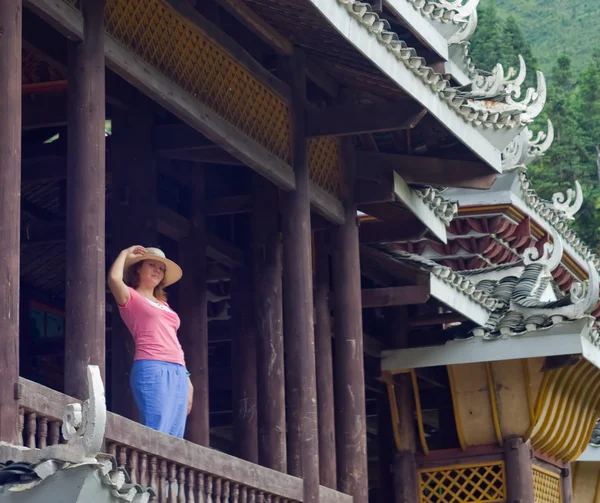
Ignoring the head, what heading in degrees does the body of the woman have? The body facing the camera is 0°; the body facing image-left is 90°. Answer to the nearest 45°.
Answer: approximately 315°

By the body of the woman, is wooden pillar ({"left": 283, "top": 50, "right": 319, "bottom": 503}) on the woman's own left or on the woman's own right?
on the woman's own left

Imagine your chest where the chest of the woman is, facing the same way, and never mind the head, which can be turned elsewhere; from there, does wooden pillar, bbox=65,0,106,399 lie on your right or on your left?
on your right

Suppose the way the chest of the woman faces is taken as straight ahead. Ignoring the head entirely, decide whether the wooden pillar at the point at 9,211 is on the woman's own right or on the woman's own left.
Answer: on the woman's own right

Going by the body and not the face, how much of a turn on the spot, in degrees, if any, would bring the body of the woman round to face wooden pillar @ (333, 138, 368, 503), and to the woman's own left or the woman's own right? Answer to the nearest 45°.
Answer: approximately 90° to the woman's own left
